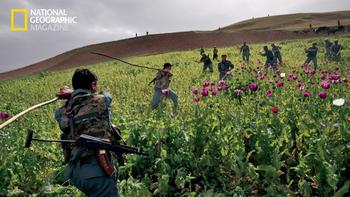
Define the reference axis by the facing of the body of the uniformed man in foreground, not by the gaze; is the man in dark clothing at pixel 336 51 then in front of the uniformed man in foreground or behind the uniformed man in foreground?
in front

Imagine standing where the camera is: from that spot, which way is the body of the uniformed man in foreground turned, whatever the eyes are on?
away from the camera
